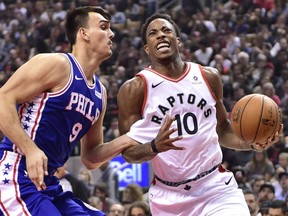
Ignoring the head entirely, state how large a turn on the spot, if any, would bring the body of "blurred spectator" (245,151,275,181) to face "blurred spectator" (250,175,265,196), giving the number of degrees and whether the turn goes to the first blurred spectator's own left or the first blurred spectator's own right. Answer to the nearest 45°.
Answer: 0° — they already face them

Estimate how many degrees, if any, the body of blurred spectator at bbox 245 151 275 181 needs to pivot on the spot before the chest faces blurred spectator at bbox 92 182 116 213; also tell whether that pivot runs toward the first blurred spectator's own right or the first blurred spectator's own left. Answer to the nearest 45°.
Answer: approximately 45° to the first blurred spectator's own right

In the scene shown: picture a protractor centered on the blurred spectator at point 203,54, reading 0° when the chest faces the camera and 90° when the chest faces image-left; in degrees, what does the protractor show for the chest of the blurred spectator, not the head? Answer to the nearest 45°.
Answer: approximately 0°

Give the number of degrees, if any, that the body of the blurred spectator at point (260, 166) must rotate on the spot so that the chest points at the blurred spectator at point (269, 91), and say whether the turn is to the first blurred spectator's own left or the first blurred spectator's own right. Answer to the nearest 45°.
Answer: approximately 180°

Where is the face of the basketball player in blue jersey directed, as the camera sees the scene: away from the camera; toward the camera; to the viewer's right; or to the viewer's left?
to the viewer's right
